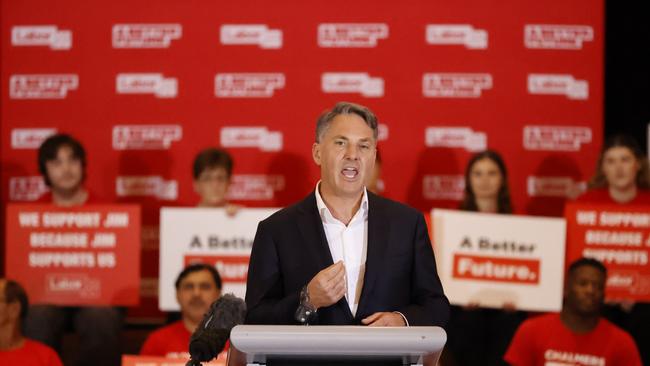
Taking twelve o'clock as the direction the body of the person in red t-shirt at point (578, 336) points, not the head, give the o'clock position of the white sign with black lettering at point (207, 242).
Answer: The white sign with black lettering is roughly at 3 o'clock from the person in red t-shirt.

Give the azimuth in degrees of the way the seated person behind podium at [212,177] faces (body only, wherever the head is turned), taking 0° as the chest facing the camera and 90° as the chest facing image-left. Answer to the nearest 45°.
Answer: approximately 0°

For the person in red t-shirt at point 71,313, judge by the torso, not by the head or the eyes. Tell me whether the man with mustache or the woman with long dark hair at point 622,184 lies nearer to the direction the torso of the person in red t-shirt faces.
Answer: the man with mustache

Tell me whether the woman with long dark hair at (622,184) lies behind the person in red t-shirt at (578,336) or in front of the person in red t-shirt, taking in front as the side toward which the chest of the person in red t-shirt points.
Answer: behind

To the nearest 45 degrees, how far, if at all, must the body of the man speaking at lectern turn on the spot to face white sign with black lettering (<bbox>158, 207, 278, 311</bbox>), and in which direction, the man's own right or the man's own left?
approximately 180°

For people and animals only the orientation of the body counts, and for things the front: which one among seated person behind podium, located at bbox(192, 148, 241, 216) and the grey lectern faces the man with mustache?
the seated person behind podium

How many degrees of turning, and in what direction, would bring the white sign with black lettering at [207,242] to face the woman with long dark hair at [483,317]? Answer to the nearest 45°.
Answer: approximately 90° to its left

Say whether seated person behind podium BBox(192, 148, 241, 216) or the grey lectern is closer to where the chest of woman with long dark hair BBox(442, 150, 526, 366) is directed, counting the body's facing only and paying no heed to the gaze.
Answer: the grey lectern
